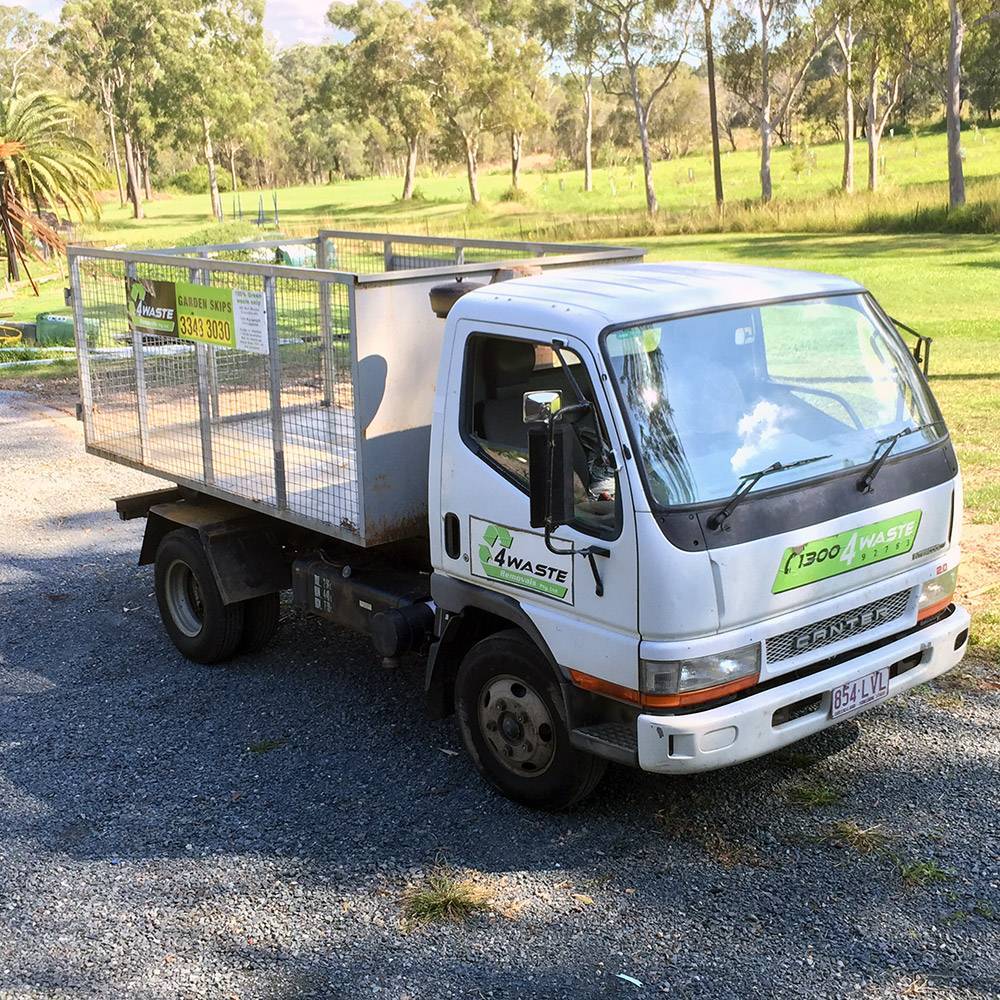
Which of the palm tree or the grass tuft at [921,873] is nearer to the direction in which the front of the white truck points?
the grass tuft

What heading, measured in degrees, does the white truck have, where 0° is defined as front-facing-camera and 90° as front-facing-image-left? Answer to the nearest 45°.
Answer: approximately 315°

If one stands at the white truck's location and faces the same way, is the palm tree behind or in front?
behind

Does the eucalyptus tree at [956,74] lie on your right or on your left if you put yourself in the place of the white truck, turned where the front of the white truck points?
on your left

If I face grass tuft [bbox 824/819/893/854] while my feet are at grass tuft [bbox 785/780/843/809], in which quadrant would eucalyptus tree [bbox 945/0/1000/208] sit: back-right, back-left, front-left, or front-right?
back-left
